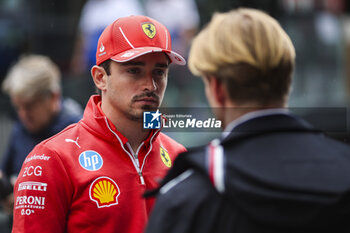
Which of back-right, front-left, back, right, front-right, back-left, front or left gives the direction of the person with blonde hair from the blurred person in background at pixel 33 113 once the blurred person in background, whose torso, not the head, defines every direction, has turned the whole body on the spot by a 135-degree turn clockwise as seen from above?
back

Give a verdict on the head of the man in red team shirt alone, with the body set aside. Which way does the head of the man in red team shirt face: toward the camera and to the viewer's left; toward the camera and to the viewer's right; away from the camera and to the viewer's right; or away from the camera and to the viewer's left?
toward the camera and to the viewer's right

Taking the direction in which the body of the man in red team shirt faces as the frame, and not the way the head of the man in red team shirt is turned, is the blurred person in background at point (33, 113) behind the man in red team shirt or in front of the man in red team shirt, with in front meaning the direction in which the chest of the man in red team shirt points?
behind

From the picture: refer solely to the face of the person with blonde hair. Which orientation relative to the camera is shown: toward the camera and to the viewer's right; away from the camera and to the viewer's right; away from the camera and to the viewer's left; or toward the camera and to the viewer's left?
away from the camera and to the viewer's left

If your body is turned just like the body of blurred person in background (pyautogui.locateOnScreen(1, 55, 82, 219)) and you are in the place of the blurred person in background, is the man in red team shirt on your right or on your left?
on your left

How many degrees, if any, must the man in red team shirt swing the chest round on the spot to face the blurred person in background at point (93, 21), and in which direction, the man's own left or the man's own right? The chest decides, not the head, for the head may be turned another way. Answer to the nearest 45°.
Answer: approximately 135° to the man's own left

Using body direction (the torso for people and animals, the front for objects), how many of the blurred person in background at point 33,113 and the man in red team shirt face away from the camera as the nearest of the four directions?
0

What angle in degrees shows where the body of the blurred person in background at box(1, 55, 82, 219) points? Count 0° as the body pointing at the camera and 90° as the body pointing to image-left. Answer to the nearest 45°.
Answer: approximately 45°
